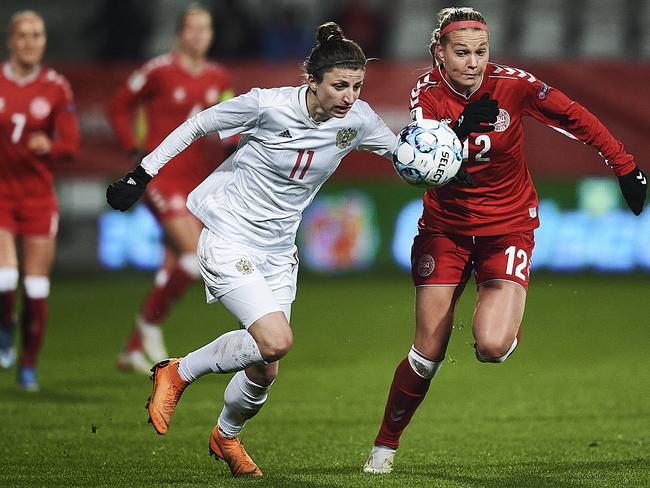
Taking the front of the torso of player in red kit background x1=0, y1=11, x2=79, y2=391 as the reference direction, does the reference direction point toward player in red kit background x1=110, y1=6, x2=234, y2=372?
no

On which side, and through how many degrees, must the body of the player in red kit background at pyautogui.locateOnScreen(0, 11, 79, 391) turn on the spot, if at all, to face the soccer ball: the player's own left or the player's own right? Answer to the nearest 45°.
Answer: approximately 45° to the player's own left

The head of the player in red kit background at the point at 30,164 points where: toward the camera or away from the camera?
toward the camera

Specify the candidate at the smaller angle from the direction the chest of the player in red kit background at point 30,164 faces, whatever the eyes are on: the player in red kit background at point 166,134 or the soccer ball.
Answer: the soccer ball

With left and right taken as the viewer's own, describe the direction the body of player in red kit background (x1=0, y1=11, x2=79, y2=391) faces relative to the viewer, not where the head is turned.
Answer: facing the viewer

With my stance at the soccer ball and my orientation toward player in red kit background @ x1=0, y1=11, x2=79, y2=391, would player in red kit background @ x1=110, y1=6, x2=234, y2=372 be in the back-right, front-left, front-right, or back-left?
front-right

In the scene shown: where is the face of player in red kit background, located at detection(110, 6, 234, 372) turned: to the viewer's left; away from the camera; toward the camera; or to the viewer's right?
toward the camera
